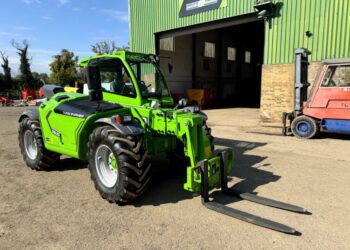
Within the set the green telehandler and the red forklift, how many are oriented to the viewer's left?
1

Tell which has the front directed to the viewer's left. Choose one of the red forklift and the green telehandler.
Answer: the red forklift

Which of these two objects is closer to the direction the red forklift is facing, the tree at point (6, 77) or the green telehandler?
the tree

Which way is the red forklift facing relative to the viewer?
to the viewer's left

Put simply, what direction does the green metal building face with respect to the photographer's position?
facing the viewer and to the left of the viewer

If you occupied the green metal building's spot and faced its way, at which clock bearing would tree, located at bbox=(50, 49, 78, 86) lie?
The tree is roughly at 3 o'clock from the green metal building.

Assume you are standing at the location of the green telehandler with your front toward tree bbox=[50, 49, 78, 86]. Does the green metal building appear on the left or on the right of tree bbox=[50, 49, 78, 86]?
right

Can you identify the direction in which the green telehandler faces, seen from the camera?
facing the viewer and to the right of the viewer

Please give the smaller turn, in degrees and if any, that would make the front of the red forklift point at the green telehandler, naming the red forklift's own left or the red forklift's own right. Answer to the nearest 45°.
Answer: approximately 45° to the red forklift's own left

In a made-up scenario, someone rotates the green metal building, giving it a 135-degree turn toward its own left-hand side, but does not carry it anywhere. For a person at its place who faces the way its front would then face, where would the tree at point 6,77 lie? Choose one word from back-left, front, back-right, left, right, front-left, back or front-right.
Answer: back-left

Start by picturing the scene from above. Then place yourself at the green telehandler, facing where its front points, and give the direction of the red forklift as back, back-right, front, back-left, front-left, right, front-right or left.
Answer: left

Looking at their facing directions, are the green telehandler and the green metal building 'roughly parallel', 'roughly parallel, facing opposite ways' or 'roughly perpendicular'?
roughly perpendicular

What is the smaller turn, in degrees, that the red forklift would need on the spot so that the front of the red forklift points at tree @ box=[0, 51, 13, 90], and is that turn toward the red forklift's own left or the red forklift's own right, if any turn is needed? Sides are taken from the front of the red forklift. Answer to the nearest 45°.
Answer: approximately 45° to the red forklift's own right

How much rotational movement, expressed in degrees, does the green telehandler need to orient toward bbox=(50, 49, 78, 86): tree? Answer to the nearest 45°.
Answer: approximately 135° to its left

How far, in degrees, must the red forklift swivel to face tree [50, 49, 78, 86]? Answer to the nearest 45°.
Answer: approximately 45° to its right

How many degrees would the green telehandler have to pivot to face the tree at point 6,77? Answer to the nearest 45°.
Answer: approximately 180°

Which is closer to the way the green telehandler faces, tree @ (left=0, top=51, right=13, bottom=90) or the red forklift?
the red forklift
